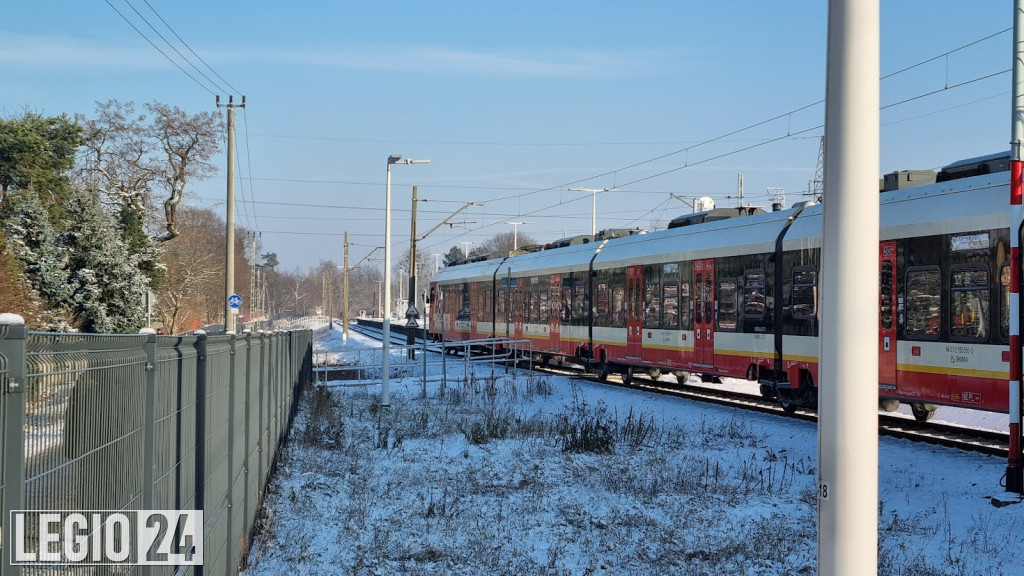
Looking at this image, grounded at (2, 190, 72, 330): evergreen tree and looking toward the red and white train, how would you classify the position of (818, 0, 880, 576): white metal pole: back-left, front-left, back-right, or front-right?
front-right

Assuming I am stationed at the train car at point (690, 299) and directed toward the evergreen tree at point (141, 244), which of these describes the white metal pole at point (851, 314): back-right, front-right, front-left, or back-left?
back-left

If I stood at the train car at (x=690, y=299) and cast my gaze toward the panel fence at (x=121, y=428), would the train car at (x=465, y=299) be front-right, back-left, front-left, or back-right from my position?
back-right
